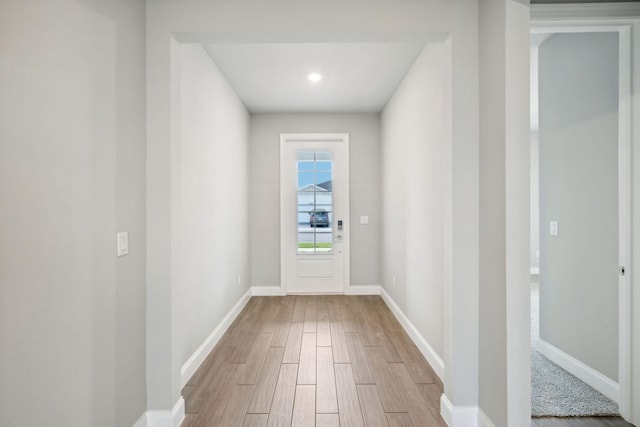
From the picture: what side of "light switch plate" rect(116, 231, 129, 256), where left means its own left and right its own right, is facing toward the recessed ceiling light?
left

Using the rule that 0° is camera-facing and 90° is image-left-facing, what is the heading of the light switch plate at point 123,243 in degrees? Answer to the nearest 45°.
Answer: approximately 315°

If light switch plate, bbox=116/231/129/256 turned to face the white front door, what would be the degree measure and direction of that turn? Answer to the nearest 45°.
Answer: approximately 90° to its left

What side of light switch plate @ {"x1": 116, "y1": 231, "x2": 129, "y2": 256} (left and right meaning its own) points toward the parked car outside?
left
